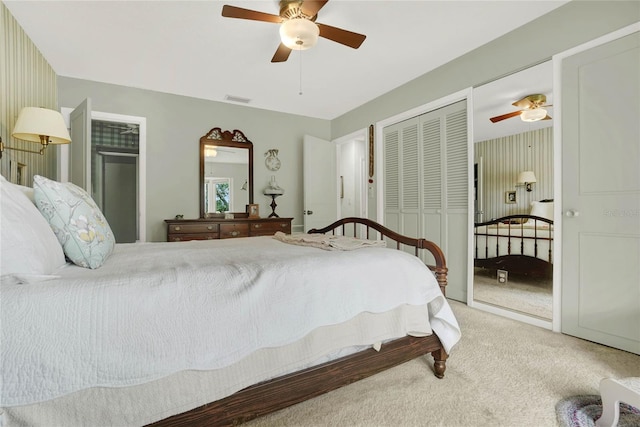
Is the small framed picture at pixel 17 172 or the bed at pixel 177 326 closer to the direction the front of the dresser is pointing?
the bed

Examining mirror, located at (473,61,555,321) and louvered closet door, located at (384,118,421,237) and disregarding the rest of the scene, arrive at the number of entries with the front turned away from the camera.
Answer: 0

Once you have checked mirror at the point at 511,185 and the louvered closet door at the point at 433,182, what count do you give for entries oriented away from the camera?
0

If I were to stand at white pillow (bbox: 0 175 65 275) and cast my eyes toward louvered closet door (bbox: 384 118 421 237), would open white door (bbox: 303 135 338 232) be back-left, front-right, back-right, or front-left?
front-left

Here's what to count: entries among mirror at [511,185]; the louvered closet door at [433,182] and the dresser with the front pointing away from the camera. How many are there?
0

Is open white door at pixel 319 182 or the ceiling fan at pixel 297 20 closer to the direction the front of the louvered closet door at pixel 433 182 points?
the ceiling fan

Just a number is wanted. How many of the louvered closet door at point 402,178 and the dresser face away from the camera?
0

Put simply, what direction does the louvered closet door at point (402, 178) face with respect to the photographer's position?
facing the viewer and to the left of the viewer

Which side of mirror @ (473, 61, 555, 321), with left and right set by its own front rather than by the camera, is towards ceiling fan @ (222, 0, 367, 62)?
front

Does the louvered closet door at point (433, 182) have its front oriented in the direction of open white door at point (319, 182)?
no

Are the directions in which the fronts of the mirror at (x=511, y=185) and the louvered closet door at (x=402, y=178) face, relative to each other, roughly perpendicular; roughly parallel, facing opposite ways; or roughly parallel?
roughly parallel

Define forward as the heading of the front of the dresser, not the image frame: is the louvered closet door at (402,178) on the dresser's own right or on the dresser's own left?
on the dresser's own left

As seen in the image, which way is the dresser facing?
toward the camera

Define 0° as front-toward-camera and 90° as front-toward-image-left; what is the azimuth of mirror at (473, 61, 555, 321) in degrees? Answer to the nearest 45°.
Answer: approximately 45°

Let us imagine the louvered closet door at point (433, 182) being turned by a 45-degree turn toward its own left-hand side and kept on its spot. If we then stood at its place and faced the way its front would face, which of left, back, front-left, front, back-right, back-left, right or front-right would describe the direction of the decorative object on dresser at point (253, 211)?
right

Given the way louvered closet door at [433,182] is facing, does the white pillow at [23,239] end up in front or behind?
in front

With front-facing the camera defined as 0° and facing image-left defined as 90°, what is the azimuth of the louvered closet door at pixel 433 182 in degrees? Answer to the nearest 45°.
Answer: approximately 45°

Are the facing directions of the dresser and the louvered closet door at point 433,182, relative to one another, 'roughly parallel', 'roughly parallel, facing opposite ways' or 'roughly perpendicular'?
roughly perpendicular

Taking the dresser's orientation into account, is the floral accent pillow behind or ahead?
ahead
